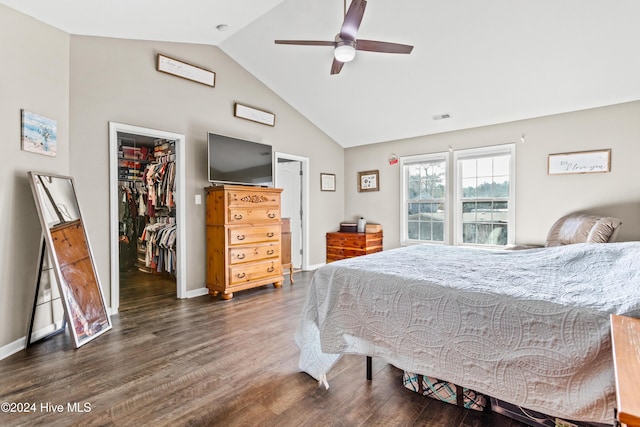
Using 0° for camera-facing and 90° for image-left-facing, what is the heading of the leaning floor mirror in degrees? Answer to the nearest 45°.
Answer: approximately 315°

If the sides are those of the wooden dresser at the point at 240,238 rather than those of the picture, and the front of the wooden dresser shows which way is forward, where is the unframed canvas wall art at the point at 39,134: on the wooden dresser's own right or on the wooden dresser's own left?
on the wooden dresser's own right

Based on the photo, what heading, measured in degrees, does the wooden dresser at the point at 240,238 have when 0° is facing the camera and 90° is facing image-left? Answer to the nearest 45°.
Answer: approximately 315°

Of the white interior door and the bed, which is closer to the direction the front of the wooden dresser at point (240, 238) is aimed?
the bed

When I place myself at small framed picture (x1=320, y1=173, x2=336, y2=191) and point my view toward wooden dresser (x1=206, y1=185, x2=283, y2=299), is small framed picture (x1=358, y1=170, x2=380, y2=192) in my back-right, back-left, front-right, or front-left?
back-left

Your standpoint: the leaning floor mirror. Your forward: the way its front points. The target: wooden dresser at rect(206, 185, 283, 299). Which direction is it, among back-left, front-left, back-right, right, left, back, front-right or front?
front-left

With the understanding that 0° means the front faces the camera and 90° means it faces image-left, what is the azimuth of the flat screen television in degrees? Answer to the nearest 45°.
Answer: approximately 315°

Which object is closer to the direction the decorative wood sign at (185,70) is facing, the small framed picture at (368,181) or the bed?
the bed

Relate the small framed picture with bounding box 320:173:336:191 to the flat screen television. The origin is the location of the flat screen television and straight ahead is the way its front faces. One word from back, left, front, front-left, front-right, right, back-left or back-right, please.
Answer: left
